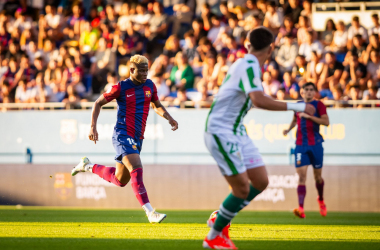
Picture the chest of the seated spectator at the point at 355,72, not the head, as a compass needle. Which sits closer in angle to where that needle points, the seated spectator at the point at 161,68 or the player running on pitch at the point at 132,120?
the player running on pitch

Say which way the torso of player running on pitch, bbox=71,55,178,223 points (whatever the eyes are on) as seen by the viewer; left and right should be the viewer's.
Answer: facing the viewer and to the right of the viewer

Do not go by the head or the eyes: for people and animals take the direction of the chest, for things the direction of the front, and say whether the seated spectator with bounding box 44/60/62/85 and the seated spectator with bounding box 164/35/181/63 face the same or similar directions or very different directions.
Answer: same or similar directions

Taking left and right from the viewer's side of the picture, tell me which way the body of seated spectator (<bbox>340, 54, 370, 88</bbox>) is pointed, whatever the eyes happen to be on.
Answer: facing the viewer

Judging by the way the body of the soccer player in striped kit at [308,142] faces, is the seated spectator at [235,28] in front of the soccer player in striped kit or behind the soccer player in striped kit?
behind

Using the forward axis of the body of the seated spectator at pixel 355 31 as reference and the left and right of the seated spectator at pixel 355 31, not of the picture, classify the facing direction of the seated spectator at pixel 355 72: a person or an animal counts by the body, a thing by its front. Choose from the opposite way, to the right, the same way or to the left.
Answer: the same way

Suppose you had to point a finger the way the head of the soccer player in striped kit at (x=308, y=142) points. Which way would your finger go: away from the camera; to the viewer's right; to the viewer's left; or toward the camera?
toward the camera

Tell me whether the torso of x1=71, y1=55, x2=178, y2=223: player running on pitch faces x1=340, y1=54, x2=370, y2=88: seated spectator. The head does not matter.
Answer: no

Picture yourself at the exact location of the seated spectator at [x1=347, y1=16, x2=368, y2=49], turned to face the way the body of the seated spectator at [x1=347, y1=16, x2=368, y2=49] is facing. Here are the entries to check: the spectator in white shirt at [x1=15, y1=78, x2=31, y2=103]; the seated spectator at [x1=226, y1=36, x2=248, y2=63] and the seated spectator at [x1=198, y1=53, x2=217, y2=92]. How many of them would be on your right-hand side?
3

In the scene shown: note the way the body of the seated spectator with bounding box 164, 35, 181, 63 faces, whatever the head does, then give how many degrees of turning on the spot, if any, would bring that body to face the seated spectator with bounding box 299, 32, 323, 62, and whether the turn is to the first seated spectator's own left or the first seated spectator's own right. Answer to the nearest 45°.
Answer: approximately 45° to the first seated spectator's own left

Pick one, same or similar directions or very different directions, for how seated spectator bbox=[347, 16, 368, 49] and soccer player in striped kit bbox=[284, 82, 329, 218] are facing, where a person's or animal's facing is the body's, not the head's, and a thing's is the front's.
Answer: same or similar directions

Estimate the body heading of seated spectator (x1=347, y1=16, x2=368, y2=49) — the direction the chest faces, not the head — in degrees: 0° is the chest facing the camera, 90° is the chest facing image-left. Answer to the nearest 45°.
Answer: approximately 0°

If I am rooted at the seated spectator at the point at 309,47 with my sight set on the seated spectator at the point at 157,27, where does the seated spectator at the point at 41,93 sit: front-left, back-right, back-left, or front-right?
front-left

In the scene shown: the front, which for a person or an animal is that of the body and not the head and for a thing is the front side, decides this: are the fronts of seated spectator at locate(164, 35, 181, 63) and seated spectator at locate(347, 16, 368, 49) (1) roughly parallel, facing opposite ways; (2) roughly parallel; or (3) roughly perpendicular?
roughly parallel

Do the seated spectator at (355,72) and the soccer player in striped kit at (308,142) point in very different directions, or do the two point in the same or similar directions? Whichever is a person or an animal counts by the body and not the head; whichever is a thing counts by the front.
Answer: same or similar directions

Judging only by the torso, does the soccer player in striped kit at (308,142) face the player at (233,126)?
yes

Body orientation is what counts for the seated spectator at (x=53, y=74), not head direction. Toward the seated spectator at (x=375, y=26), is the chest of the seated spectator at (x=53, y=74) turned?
no

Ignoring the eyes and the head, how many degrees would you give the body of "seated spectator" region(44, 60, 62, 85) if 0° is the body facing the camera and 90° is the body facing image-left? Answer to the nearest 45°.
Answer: approximately 0°
